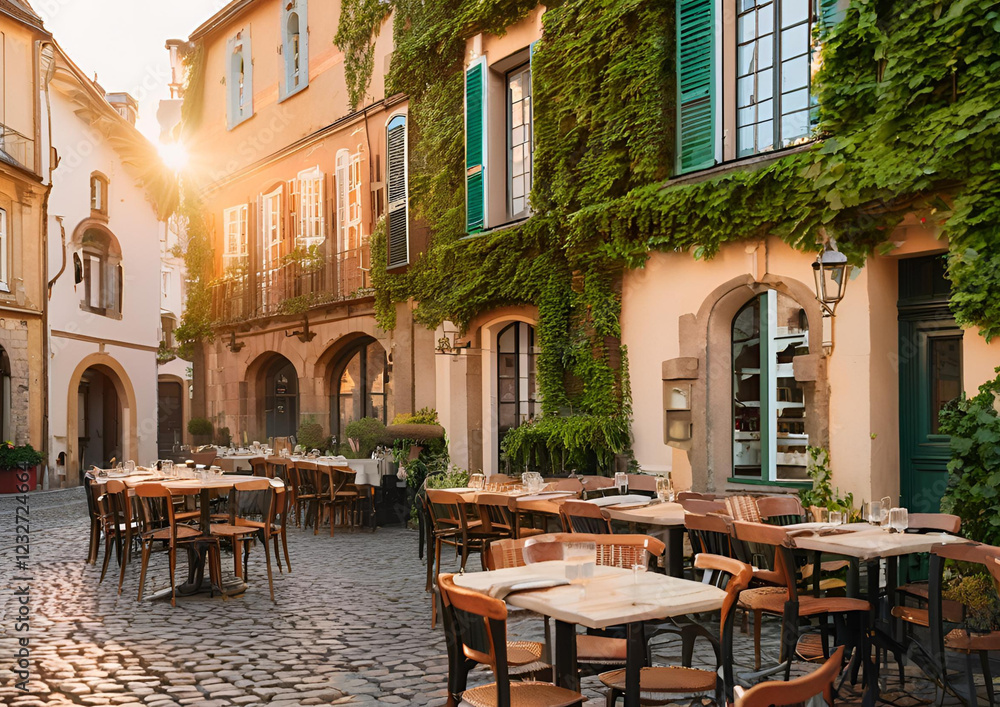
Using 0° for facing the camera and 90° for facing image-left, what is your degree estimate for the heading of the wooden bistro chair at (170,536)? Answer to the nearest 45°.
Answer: approximately 225°

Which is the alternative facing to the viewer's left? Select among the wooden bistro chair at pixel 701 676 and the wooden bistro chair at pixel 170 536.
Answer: the wooden bistro chair at pixel 701 676

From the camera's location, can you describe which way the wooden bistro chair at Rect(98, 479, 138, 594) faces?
facing away from the viewer and to the right of the viewer

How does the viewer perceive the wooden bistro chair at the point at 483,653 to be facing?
facing away from the viewer and to the right of the viewer

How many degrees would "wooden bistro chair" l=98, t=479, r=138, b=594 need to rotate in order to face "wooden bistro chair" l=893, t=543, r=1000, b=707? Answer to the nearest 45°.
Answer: approximately 90° to its right

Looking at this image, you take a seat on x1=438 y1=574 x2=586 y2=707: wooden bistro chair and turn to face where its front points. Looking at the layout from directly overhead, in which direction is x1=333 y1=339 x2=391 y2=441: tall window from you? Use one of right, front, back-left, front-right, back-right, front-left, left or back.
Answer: front-left

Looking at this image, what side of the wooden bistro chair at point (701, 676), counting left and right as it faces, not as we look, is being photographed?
left

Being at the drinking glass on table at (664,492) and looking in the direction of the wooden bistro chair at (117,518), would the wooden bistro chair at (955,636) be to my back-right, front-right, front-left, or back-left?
back-left

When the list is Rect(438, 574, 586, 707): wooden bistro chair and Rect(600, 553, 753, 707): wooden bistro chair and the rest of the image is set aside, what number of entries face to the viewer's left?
1

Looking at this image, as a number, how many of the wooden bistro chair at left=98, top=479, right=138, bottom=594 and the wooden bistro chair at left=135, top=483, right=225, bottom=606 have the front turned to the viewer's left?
0
